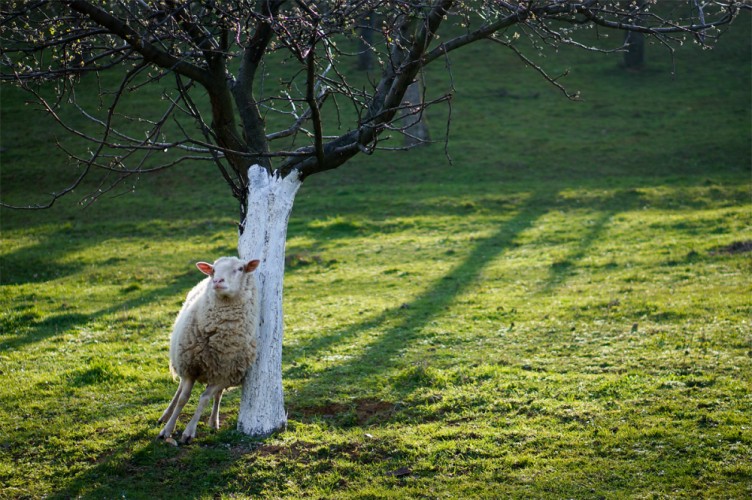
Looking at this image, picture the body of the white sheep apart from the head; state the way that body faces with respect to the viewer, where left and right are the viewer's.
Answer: facing the viewer
